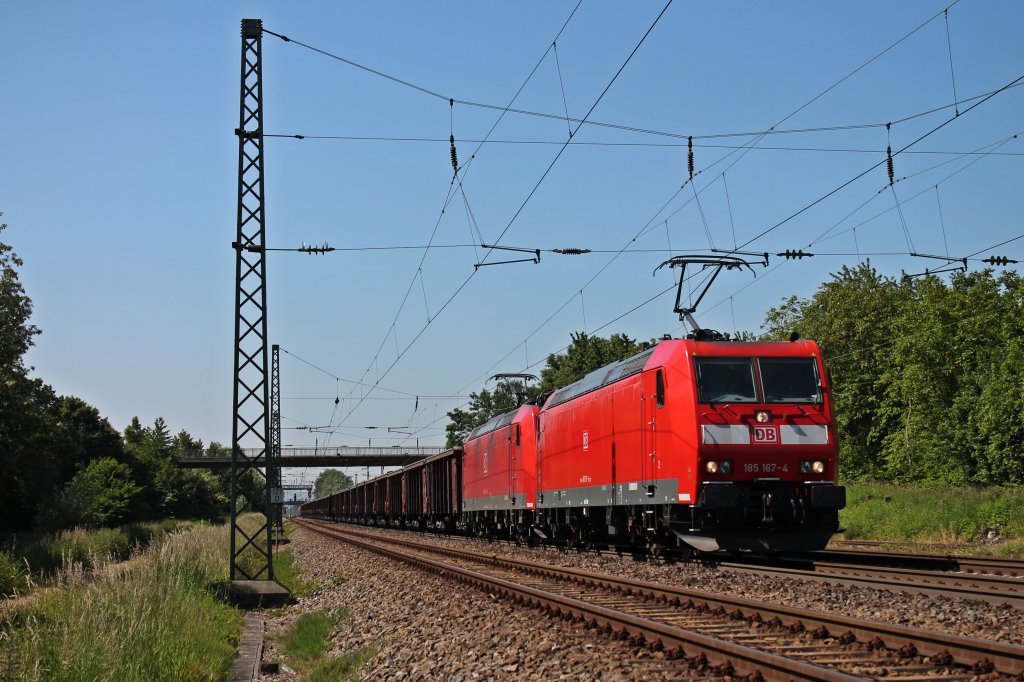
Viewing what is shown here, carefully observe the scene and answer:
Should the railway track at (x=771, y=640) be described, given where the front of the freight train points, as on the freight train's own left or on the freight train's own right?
on the freight train's own right

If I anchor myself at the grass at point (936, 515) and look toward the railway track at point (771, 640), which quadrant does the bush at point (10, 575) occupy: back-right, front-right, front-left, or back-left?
front-right

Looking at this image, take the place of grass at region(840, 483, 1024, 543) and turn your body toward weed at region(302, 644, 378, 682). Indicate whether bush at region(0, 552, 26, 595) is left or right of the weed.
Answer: right

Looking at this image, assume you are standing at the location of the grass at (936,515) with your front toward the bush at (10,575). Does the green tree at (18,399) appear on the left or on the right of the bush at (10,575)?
right

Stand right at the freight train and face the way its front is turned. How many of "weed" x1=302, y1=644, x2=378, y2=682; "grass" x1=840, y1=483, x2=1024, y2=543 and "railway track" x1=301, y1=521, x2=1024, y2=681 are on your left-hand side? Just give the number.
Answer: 1

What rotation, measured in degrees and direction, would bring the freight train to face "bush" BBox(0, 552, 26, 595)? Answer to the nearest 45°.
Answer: approximately 45° to its right

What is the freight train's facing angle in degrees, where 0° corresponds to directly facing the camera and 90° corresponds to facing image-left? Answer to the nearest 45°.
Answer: approximately 315°

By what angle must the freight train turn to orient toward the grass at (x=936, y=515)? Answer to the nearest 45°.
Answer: approximately 90° to its left
